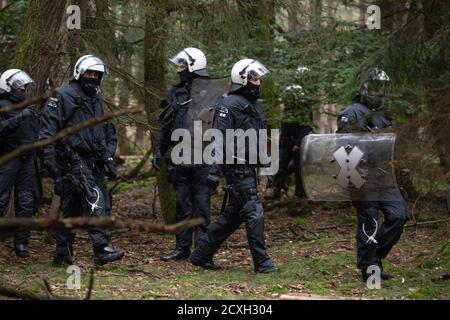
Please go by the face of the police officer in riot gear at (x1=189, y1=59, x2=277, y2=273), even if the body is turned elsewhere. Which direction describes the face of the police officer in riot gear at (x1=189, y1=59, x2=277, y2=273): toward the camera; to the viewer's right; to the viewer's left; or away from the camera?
to the viewer's right

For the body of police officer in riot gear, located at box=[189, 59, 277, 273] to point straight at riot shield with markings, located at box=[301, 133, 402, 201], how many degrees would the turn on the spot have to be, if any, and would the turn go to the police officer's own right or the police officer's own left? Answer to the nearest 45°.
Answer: approximately 45° to the police officer's own right

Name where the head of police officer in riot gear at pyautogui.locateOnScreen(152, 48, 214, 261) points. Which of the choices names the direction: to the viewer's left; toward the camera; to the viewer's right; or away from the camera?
to the viewer's left

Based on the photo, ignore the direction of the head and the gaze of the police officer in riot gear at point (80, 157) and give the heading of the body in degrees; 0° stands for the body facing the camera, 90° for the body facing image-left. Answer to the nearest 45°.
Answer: approximately 315°

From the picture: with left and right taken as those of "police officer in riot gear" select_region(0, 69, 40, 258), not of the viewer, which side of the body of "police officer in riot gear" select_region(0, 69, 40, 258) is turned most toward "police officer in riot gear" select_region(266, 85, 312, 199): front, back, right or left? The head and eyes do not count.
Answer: left

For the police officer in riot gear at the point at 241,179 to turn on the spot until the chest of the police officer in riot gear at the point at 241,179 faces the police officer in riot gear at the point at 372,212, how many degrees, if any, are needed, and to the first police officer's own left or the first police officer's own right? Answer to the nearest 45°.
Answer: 0° — they already face them

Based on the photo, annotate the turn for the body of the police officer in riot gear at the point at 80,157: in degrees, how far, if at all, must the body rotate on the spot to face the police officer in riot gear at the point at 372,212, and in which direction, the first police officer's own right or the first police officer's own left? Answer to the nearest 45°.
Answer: approximately 45° to the first police officer's own left

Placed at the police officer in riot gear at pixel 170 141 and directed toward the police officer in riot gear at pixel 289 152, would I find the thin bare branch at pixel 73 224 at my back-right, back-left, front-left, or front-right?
back-right

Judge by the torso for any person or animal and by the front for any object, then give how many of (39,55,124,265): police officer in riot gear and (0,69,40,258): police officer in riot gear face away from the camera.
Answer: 0
